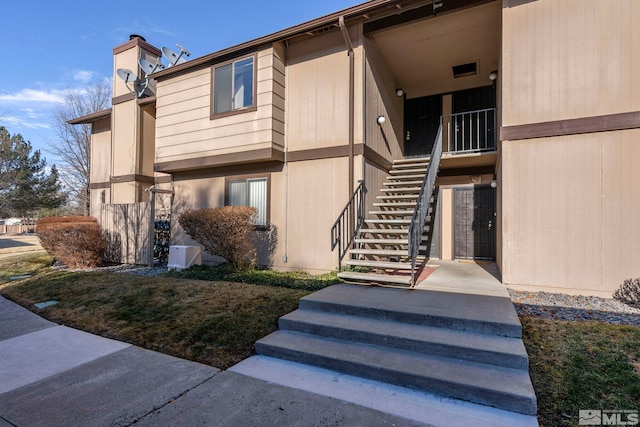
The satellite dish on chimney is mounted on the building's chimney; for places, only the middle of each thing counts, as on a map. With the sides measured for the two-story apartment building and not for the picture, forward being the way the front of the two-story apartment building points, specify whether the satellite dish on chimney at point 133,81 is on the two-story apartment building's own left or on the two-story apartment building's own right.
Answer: on the two-story apartment building's own right

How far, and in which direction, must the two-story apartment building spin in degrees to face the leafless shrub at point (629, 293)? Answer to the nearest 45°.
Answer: approximately 90° to its left

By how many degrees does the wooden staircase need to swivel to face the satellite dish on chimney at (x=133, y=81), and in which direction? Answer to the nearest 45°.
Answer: approximately 45° to its right

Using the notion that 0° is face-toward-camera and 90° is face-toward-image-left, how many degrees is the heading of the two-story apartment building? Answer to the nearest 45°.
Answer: approximately 45°

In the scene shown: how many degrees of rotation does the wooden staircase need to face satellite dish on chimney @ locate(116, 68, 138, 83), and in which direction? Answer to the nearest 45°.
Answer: approximately 45° to its right
